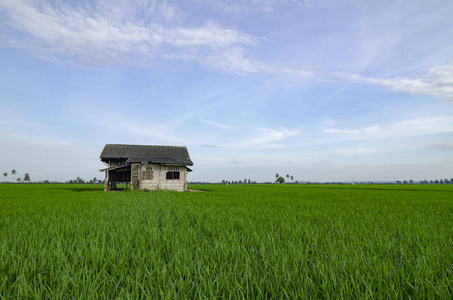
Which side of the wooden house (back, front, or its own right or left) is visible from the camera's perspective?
front
